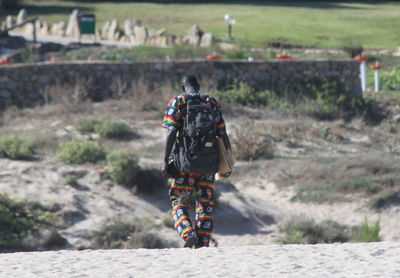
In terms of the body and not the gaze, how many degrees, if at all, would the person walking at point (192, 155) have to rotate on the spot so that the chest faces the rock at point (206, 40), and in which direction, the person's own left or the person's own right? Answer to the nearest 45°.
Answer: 0° — they already face it

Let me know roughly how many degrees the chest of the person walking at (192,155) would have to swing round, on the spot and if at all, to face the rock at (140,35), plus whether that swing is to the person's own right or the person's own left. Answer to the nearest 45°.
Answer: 0° — they already face it

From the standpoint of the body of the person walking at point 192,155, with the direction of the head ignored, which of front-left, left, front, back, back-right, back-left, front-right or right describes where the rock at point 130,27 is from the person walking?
front

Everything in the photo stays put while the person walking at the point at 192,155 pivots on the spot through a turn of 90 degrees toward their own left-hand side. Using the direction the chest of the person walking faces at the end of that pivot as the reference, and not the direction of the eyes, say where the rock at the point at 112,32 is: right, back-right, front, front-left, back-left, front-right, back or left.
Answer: right

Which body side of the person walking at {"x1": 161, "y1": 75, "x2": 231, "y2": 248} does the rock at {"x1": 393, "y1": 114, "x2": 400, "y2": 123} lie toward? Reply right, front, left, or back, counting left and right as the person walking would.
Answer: front

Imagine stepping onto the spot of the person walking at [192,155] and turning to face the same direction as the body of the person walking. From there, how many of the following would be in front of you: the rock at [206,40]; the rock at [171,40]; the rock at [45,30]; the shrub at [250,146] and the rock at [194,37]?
5

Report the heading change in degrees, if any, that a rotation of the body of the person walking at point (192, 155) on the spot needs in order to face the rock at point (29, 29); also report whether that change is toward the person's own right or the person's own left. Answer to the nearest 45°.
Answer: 0° — they already face it

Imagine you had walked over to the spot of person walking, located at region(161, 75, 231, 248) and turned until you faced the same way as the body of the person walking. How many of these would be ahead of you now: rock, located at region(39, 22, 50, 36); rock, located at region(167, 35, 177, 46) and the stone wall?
3

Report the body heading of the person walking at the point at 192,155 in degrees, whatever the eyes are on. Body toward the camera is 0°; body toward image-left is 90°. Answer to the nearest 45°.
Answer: approximately 180°

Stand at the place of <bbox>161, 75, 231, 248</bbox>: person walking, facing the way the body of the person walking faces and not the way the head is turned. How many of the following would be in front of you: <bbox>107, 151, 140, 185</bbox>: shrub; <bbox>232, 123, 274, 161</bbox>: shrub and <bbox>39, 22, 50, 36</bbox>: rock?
3

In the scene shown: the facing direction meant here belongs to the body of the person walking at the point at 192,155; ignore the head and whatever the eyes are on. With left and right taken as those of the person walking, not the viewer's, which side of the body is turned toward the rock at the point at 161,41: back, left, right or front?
front
